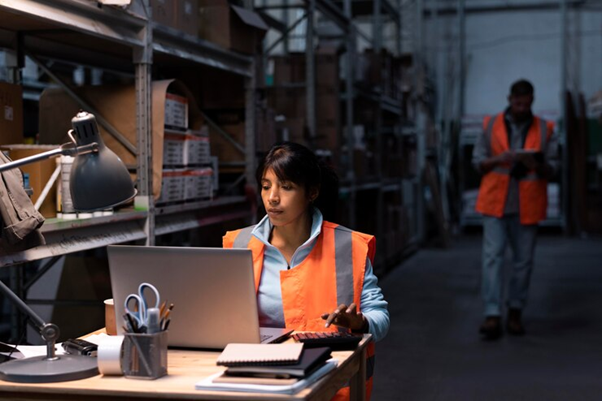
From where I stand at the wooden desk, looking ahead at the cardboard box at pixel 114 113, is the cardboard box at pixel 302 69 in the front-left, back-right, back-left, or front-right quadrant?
front-right

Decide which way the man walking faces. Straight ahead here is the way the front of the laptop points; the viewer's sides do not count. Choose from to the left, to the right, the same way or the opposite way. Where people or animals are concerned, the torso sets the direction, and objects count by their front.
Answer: the opposite way

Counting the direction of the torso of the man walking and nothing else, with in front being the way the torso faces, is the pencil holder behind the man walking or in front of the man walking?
in front

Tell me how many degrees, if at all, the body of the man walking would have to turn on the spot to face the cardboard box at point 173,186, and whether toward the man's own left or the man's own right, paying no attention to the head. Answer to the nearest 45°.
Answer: approximately 45° to the man's own right

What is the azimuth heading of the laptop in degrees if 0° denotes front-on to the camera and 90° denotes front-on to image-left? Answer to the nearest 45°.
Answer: approximately 225°

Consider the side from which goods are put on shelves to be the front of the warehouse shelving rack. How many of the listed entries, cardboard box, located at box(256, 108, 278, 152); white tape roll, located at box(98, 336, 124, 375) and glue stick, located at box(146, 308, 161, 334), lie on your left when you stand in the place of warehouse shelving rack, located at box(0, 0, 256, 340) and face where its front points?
1

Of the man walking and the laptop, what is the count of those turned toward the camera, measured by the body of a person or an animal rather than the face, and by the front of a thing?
1

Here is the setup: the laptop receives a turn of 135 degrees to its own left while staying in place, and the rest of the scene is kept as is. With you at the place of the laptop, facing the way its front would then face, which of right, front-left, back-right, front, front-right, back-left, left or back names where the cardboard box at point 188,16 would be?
right

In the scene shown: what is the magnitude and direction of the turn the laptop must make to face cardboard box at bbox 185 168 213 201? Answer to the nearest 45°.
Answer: approximately 45° to its left

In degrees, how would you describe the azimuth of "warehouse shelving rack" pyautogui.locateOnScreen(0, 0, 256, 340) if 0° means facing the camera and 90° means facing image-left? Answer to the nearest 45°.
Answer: approximately 315°

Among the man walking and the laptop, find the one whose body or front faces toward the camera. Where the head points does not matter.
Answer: the man walking

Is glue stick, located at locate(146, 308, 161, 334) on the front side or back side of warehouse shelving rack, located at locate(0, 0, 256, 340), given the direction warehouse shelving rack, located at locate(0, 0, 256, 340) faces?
on the front side

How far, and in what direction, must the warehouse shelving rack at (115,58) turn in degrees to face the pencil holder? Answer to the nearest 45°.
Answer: approximately 45° to its right

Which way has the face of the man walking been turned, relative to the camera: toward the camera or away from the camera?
toward the camera

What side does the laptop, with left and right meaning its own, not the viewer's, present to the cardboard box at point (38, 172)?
left

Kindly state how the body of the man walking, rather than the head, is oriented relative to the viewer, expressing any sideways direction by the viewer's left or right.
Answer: facing the viewer

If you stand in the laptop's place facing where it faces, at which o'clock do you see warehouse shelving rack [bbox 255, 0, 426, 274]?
The warehouse shelving rack is roughly at 11 o'clock from the laptop.

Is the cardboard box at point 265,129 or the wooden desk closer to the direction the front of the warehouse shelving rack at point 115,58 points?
the wooden desk

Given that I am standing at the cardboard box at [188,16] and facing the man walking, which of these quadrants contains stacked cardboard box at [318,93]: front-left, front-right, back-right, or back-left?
front-left

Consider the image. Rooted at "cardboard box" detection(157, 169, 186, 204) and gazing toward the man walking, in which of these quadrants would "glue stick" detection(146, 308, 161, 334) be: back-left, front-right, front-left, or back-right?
back-right

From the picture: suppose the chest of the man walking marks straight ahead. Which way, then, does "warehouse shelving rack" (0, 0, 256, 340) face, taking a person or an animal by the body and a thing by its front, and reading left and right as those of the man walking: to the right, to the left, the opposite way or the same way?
to the left
